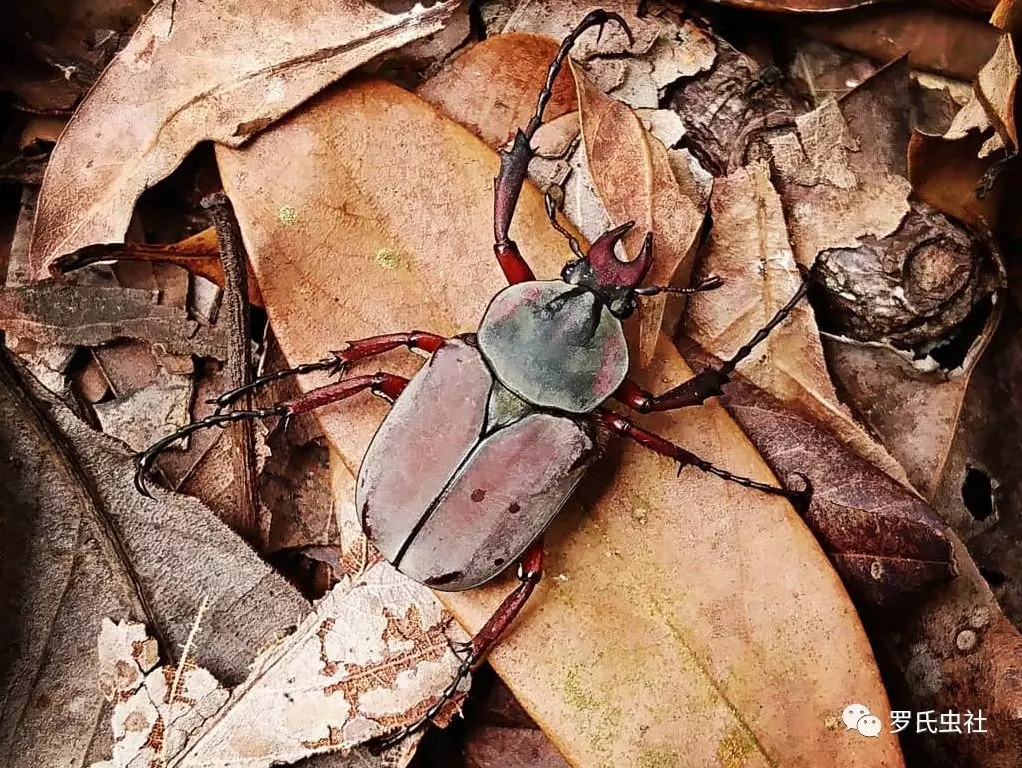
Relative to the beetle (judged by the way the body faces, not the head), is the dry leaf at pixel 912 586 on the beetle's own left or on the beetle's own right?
on the beetle's own right

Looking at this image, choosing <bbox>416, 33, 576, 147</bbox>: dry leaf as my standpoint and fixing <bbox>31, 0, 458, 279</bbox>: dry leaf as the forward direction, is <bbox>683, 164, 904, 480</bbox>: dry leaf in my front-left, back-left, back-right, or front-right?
back-left

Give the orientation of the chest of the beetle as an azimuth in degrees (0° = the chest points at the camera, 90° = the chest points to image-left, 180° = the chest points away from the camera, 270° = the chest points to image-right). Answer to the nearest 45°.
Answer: approximately 225°
